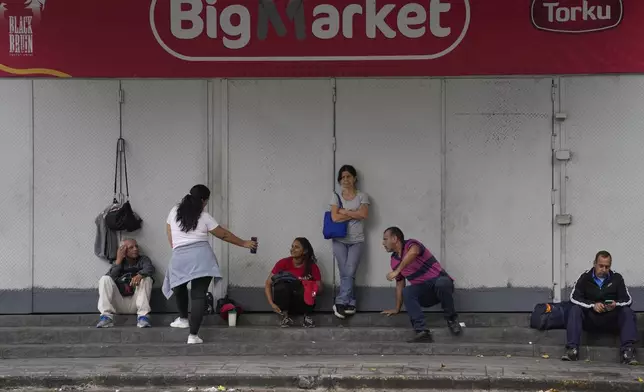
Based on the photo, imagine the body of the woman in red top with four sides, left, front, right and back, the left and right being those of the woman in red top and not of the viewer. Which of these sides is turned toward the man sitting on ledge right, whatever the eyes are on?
left

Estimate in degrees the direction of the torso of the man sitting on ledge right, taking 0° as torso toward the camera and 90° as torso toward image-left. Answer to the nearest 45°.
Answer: approximately 0°

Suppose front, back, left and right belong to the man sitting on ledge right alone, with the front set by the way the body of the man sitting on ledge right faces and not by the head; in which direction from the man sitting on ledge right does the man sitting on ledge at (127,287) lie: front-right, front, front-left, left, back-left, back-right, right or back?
right

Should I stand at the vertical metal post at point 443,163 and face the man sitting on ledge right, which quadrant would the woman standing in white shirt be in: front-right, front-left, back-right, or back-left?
back-right

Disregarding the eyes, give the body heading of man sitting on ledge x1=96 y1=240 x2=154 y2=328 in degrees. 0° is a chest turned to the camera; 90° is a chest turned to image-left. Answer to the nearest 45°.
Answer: approximately 0°

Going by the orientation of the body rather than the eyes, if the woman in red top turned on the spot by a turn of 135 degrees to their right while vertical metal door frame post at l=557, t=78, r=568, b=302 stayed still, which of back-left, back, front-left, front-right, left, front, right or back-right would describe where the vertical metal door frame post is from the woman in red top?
back-right

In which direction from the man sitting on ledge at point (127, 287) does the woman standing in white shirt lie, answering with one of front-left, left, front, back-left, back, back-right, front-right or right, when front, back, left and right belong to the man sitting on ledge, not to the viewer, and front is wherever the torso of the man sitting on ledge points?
front-left
